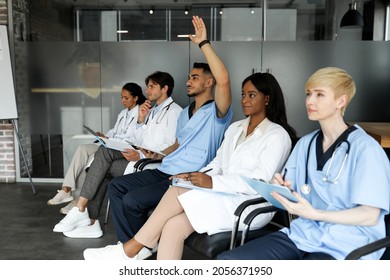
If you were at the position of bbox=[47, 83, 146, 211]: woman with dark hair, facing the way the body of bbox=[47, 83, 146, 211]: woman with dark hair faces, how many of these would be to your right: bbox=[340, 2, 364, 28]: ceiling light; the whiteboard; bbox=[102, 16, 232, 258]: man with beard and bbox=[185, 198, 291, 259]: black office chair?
1

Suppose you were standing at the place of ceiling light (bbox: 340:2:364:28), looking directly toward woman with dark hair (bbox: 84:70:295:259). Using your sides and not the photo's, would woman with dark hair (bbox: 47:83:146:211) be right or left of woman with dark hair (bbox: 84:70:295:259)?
right

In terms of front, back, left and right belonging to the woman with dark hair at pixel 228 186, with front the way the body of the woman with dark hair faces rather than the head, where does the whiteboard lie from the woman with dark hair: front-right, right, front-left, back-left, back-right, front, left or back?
right

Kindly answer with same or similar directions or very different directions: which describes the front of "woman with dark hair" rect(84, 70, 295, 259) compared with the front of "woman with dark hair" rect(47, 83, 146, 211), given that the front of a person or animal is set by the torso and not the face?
same or similar directions

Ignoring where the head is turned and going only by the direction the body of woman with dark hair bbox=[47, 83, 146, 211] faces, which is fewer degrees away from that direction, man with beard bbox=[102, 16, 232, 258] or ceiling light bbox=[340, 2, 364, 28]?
the man with beard

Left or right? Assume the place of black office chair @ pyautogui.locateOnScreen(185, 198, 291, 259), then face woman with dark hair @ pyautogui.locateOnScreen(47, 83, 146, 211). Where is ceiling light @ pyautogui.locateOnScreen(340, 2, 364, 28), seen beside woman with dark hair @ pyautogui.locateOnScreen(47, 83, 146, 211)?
right

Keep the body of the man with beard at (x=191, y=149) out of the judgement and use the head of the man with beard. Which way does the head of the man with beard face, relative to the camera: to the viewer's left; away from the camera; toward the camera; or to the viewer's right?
to the viewer's left

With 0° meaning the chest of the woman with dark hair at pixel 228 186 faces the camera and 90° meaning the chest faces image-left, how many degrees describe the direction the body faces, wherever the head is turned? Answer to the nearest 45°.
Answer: approximately 45°

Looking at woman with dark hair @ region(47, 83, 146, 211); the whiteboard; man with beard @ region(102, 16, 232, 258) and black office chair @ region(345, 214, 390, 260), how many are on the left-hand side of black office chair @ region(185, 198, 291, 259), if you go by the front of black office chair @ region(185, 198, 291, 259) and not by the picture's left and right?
1

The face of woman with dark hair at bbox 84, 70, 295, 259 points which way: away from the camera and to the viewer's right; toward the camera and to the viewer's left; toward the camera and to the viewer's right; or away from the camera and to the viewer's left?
toward the camera and to the viewer's left

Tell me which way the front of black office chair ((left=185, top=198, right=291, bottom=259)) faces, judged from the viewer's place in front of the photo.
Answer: facing the viewer and to the left of the viewer

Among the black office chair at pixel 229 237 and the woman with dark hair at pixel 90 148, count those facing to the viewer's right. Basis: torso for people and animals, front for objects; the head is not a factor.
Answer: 0

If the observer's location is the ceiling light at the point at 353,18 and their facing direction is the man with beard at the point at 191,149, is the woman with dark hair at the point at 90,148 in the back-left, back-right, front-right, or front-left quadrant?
front-right

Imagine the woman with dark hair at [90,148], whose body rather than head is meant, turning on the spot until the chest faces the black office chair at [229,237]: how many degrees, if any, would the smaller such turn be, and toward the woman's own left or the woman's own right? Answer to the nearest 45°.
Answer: approximately 45° to the woman's own left
